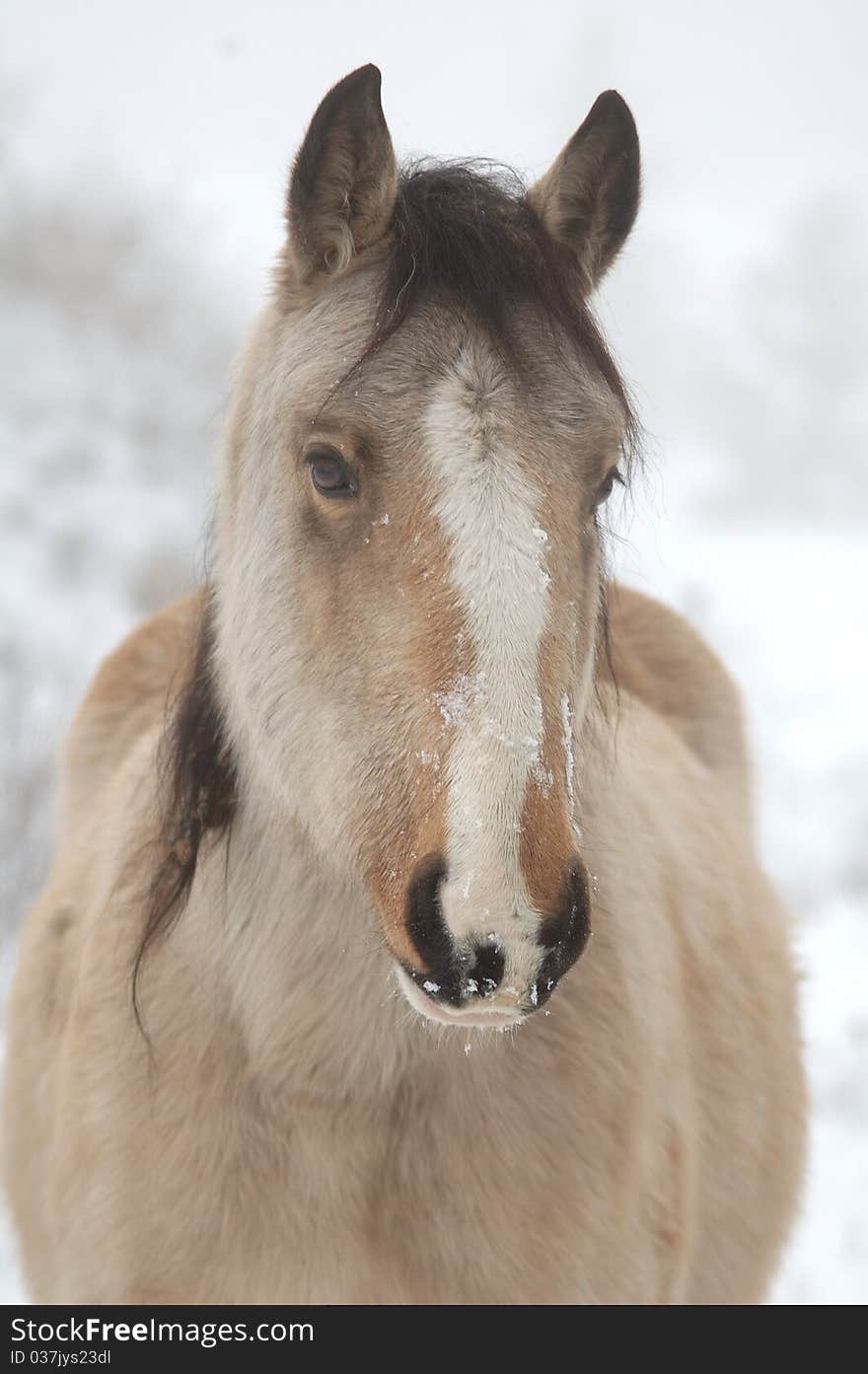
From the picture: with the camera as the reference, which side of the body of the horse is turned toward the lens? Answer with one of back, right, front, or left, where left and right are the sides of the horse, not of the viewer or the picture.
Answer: front
